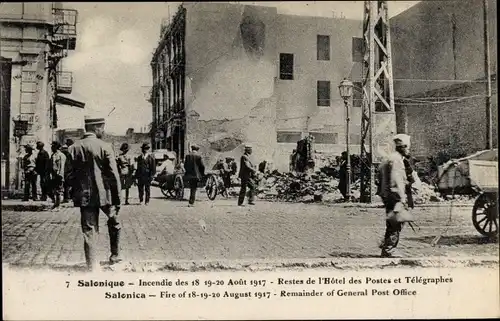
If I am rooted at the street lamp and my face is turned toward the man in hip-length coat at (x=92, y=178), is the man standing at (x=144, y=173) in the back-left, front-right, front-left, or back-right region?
front-right

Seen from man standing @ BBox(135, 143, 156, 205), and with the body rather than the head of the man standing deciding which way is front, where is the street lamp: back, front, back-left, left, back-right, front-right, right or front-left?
left

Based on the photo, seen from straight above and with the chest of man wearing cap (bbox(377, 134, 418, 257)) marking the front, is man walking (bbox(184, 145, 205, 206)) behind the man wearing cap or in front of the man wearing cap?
behind

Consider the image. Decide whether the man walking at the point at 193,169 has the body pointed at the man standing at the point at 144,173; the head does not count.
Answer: no

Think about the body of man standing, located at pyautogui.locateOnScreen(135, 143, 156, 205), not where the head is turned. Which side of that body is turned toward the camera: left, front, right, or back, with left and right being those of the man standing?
front

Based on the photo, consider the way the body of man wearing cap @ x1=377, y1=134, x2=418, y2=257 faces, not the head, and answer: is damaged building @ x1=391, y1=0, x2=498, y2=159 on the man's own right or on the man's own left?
on the man's own left

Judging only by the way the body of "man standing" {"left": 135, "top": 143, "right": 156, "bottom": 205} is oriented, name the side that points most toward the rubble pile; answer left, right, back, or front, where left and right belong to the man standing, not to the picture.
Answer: left
